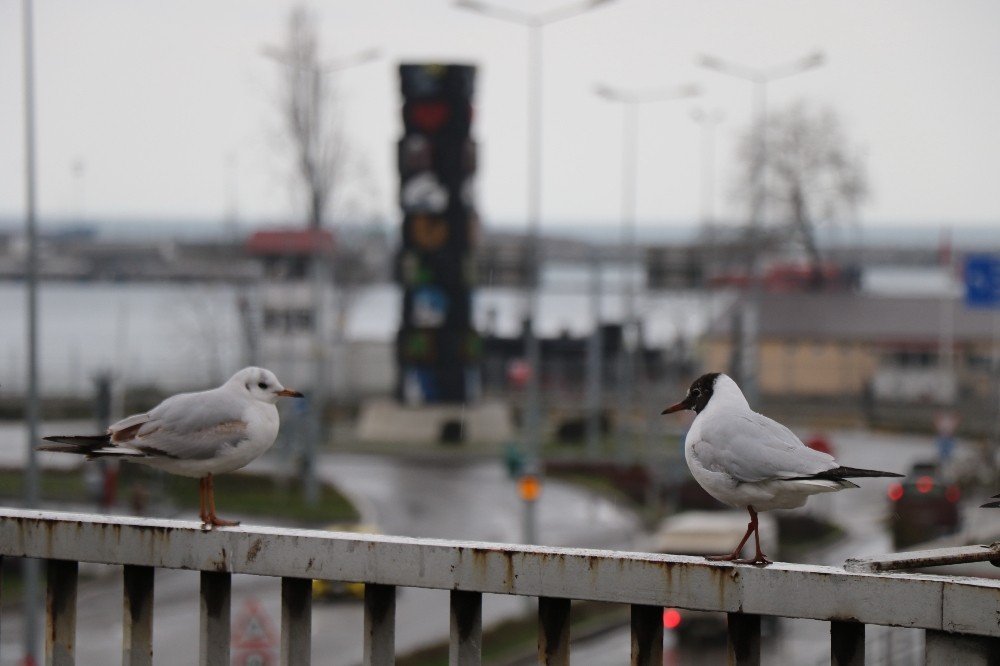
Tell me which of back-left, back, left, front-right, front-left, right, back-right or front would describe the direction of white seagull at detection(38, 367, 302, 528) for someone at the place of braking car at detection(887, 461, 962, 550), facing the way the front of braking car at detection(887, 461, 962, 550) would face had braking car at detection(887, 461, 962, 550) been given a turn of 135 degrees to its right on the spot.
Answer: front-right

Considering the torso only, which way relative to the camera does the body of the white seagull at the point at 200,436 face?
to the viewer's right

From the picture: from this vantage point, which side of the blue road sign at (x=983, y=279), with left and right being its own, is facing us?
front

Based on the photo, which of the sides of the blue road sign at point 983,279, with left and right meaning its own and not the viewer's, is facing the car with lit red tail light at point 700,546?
front

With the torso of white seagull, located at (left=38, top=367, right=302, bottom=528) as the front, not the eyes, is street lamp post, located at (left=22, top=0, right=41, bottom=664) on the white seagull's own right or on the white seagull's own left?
on the white seagull's own left

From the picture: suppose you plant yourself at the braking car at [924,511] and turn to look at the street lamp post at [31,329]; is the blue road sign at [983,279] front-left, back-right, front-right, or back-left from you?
back-right

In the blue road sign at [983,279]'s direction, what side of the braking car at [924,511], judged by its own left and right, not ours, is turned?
front

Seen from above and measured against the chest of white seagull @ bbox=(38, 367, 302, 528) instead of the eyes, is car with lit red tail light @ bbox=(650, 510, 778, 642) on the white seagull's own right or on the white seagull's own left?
on the white seagull's own left

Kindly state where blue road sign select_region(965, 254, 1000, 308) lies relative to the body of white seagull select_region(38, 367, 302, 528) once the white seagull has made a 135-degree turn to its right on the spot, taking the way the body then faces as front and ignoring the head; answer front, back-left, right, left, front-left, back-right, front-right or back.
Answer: back

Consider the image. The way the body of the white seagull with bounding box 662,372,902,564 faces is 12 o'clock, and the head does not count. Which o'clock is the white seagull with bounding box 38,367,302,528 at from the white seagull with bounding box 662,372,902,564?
the white seagull with bounding box 38,367,302,528 is roughly at 12 o'clock from the white seagull with bounding box 662,372,902,564.

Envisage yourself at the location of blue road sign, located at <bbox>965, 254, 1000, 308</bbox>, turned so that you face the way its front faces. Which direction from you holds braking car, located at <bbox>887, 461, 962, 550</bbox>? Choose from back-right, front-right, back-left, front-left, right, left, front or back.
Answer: front

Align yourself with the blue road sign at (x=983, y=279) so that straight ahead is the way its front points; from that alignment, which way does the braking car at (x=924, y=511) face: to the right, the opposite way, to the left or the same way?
the opposite way

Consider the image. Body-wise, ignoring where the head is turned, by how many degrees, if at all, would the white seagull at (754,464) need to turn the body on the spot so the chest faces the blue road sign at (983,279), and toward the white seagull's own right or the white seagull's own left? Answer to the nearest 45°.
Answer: approximately 90° to the white seagull's own right

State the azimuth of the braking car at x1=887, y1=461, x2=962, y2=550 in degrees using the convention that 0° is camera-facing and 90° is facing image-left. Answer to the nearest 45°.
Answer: approximately 180°

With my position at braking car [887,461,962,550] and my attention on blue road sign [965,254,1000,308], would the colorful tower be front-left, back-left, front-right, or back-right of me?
front-left

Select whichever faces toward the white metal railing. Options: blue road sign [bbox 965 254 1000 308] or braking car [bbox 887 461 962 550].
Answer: the blue road sign

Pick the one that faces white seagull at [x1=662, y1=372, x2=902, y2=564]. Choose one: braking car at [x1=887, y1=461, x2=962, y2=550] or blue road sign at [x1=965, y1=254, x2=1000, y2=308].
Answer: the blue road sign

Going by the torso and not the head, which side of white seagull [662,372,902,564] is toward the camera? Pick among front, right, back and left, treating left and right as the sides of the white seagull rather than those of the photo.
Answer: left
